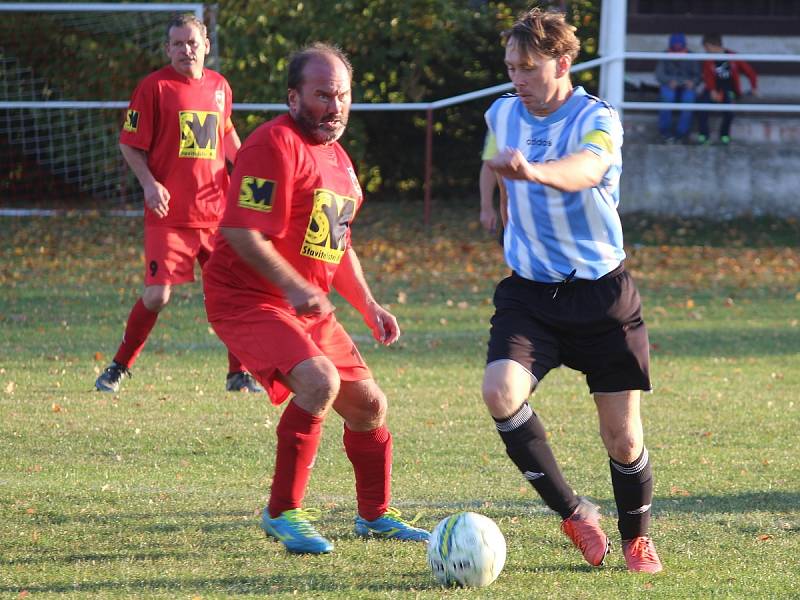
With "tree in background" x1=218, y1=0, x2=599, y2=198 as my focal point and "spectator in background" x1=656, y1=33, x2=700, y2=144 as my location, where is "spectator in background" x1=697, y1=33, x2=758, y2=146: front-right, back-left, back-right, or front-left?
back-right

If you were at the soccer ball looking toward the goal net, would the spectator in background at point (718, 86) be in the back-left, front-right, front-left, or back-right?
front-right

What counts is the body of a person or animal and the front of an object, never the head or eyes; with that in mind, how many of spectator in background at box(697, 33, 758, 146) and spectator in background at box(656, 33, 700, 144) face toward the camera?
2

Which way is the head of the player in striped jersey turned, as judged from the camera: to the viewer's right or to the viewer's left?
to the viewer's left

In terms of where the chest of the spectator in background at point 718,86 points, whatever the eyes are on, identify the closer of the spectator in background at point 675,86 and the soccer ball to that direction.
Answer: the soccer ball

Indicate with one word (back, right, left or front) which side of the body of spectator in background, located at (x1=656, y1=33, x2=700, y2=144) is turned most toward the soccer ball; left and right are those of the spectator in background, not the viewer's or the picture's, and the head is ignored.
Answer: front

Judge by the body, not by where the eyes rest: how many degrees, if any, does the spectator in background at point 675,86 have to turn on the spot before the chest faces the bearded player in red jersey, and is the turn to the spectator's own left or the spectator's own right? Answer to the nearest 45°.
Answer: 0° — they already face them

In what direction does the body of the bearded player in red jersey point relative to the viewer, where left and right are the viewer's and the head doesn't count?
facing the viewer and to the right of the viewer

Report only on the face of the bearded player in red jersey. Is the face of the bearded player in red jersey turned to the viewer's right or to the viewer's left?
to the viewer's right

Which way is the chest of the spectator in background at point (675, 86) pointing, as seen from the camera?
toward the camera

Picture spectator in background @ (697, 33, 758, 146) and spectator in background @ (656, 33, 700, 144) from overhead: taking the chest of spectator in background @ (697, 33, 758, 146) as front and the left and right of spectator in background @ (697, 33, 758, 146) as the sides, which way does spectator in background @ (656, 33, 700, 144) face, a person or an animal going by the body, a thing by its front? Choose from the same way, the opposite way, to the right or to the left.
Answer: the same way

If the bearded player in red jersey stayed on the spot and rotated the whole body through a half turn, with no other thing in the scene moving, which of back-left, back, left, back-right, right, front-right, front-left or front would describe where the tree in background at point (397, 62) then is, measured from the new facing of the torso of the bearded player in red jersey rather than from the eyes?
front-right

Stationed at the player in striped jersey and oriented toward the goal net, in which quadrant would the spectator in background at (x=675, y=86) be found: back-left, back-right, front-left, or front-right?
front-right
